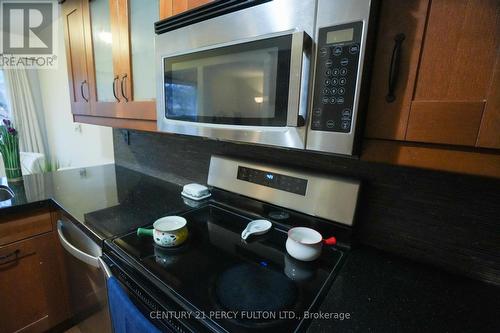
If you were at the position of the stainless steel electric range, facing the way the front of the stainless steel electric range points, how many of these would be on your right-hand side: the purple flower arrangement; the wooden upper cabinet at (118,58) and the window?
3

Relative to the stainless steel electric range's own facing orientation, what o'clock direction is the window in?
The window is roughly at 3 o'clock from the stainless steel electric range.

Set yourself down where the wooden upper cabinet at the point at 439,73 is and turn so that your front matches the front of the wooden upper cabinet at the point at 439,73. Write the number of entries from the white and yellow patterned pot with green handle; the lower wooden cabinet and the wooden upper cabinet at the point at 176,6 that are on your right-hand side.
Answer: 3

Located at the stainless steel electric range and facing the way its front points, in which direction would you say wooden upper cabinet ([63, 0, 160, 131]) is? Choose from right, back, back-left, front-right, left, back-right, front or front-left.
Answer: right

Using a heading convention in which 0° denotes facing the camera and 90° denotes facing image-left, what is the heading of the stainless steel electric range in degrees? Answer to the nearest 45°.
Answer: approximately 45°

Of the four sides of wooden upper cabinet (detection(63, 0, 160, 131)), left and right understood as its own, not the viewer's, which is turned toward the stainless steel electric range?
left

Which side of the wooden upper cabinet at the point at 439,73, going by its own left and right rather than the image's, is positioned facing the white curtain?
right

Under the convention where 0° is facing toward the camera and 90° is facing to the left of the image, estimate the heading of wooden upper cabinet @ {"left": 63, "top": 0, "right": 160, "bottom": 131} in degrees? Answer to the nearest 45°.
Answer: approximately 45°
